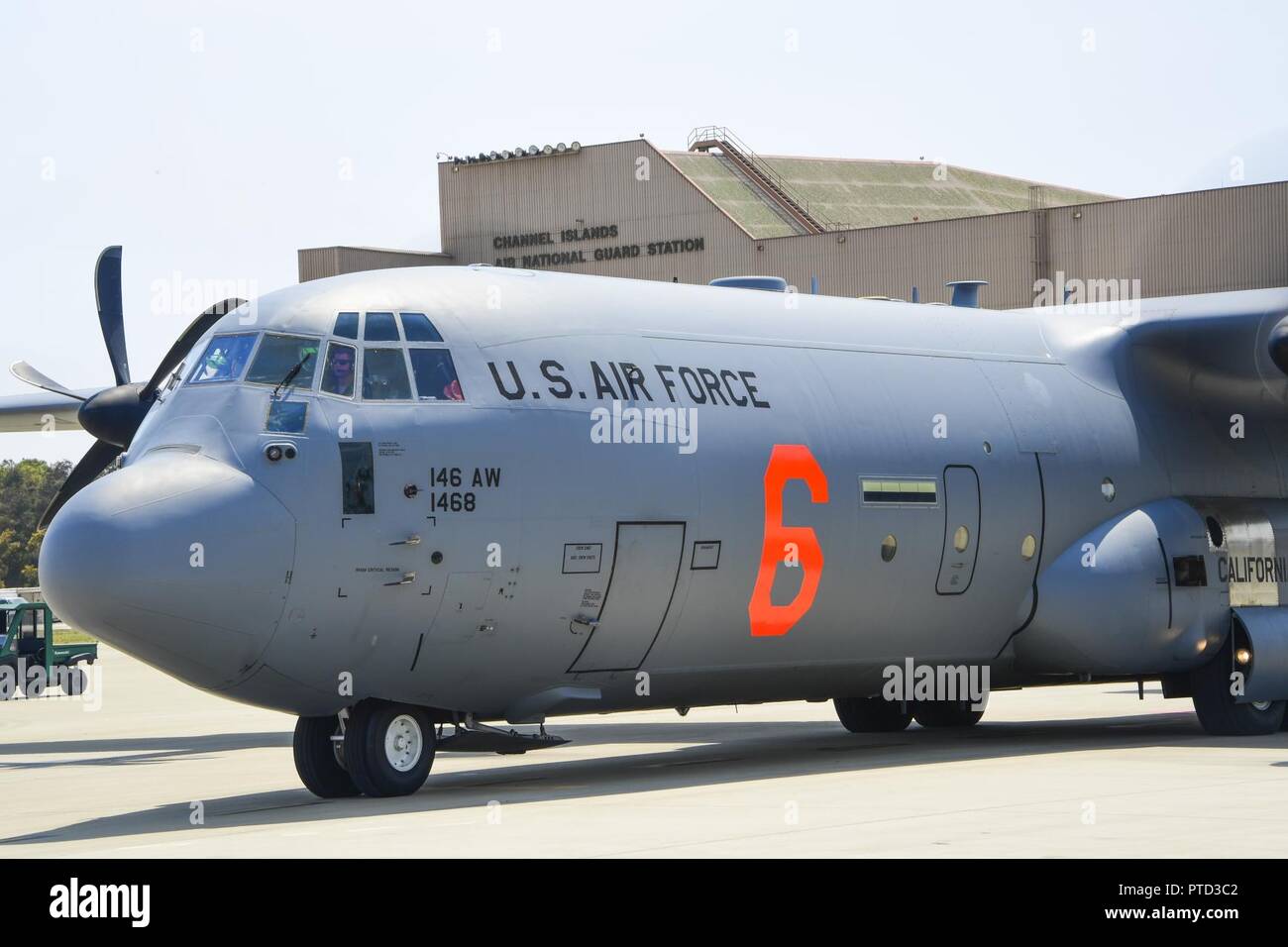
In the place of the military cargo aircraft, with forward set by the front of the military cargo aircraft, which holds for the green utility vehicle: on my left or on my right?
on my right

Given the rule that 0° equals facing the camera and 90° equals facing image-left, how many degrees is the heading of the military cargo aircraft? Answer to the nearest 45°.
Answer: approximately 45°
